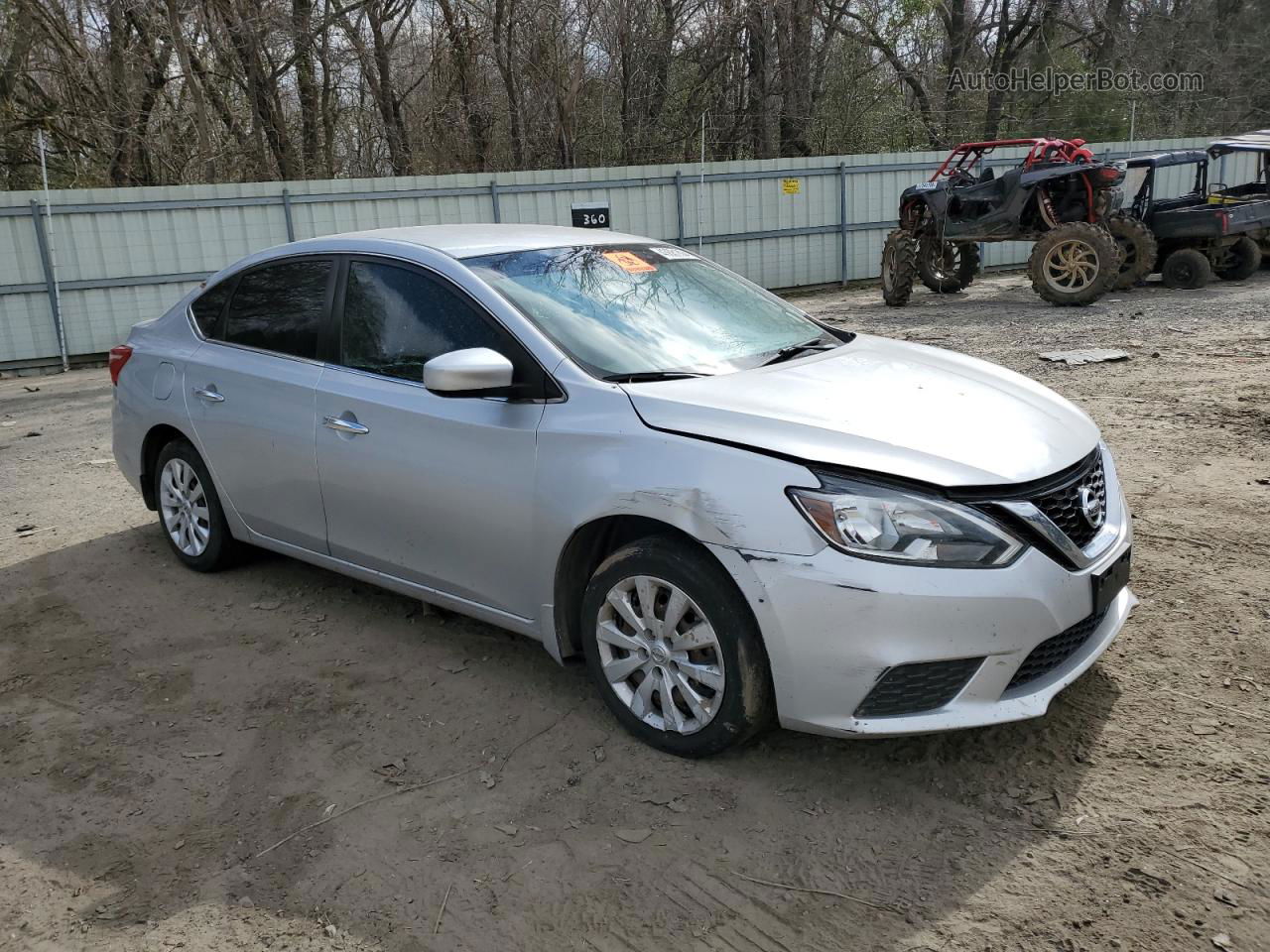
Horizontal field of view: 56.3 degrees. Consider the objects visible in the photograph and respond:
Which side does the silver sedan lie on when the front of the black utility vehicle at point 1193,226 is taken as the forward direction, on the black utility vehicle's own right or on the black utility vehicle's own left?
on the black utility vehicle's own left

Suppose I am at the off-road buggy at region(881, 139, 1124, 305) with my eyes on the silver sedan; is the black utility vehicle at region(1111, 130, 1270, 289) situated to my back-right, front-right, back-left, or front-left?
back-left

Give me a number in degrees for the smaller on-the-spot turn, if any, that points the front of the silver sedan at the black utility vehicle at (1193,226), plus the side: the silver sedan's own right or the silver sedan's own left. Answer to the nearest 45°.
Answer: approximately 90° to the silver sedan's own left

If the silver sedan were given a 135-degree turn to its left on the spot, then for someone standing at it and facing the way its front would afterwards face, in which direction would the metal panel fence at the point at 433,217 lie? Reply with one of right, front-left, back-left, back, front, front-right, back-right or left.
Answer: front

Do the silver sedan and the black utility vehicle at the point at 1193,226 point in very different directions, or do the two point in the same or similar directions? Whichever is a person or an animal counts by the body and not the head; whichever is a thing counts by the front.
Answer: very different directions

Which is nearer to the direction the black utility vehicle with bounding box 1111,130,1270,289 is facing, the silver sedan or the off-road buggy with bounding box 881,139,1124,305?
the off-road buggy

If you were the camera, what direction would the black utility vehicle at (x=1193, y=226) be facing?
facing away from the viewer and to the left of the viewer
